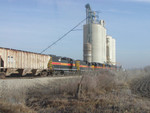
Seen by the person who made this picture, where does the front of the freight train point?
facing away from the viewer and to the right of the viewer

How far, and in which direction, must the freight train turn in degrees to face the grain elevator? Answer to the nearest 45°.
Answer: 0° — it already faces it
